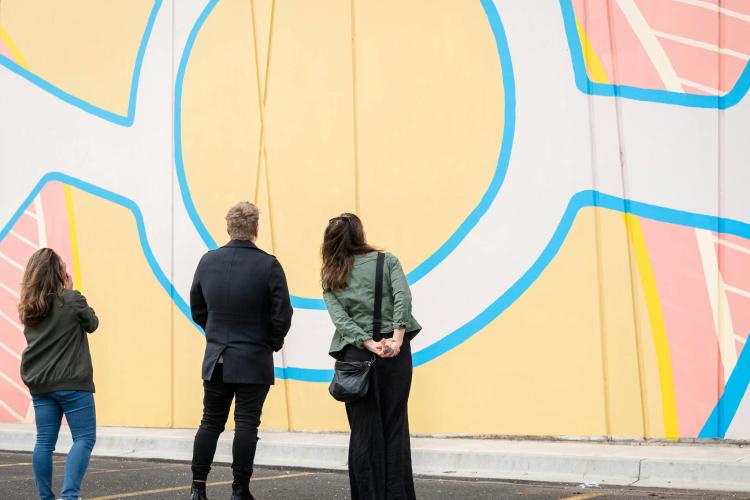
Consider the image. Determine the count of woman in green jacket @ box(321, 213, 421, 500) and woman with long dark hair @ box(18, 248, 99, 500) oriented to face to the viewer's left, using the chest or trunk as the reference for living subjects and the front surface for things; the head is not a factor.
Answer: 0

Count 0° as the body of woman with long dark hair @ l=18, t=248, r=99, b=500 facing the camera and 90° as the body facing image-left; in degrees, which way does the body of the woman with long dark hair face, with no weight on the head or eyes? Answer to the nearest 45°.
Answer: approximately 225°

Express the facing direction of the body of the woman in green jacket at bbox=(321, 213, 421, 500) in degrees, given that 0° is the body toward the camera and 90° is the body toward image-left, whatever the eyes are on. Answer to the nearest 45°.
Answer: approximately 180°

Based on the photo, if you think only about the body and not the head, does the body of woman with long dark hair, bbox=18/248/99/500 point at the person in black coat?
no

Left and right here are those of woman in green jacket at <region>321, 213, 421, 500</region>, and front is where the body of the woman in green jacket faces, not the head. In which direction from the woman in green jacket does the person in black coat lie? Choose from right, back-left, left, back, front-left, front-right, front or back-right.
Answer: front-left

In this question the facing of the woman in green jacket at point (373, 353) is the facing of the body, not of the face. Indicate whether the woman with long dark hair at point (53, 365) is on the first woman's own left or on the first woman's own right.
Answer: on the first woman's own left

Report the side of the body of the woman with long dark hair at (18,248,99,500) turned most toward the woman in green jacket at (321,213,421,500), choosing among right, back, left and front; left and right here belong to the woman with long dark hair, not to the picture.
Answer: right

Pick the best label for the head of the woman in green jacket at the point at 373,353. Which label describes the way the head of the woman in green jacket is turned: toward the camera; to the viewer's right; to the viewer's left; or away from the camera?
away from the camera

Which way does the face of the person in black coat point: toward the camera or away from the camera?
away from the camera
